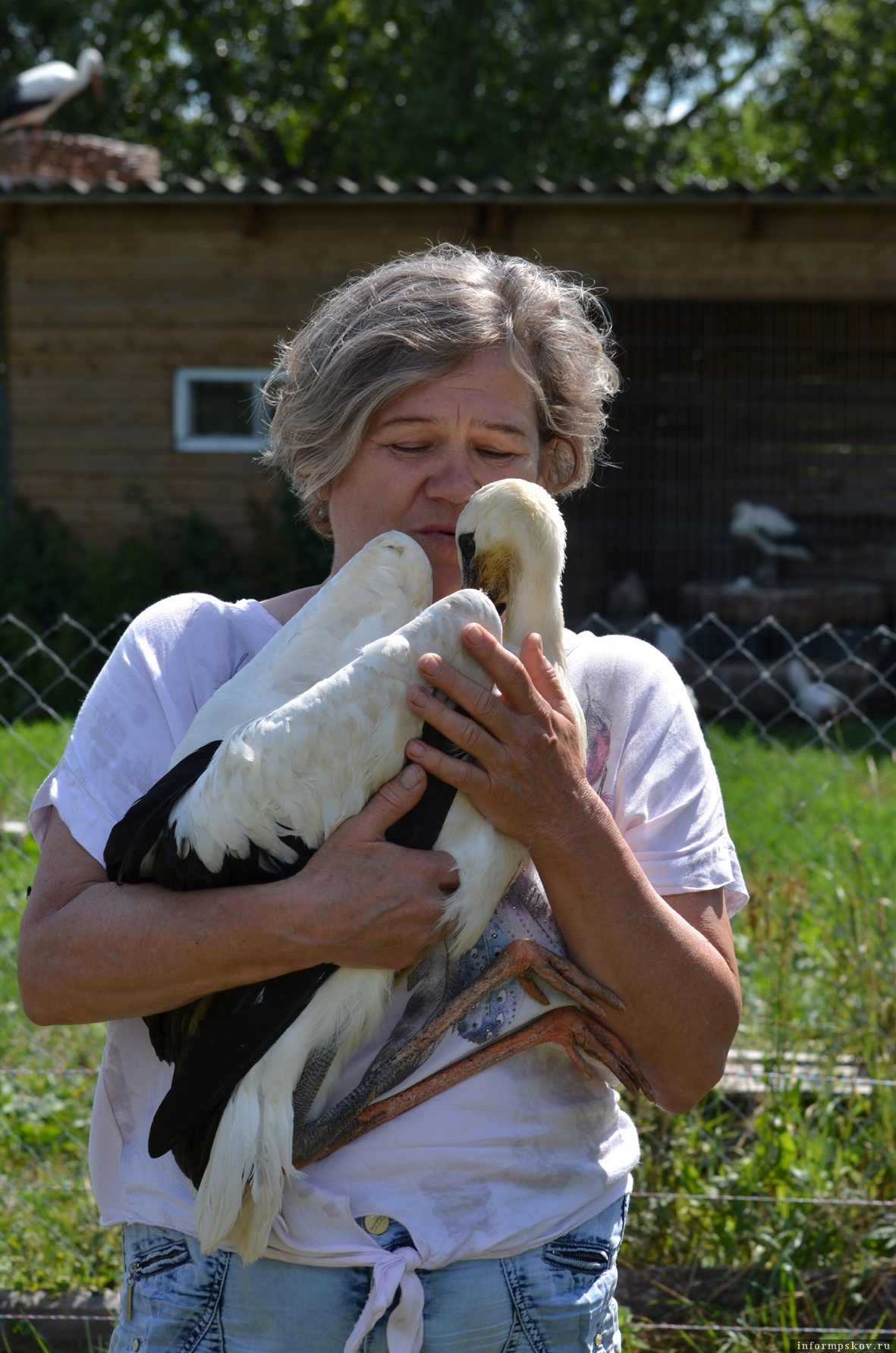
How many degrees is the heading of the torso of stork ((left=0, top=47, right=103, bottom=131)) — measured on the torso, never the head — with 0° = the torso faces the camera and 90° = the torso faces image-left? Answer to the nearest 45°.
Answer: approximately 270°

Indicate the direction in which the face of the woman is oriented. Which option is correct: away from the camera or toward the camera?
toward the camera

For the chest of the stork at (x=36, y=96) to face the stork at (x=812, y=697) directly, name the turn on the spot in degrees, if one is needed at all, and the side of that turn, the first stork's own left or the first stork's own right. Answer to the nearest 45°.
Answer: approximately 45° to the first stork's own right

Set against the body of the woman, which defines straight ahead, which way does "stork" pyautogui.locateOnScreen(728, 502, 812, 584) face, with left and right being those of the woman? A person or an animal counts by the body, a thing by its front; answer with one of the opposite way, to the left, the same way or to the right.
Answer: to the right

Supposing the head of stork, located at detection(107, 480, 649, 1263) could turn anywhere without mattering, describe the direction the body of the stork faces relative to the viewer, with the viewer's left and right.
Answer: facing to the right of the viewer

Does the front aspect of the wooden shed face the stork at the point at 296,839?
yes

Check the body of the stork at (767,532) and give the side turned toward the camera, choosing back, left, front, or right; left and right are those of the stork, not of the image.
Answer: left

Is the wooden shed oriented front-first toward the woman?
yes

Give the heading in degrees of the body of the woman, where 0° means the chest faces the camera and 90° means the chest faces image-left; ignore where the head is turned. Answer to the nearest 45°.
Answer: approximately 0°

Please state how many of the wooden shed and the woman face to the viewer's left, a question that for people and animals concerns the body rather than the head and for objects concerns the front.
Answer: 0

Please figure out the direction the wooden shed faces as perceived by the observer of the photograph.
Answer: facing the viewer

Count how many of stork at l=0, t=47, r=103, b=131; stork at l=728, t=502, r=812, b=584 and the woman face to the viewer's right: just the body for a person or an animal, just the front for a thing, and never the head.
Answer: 1
